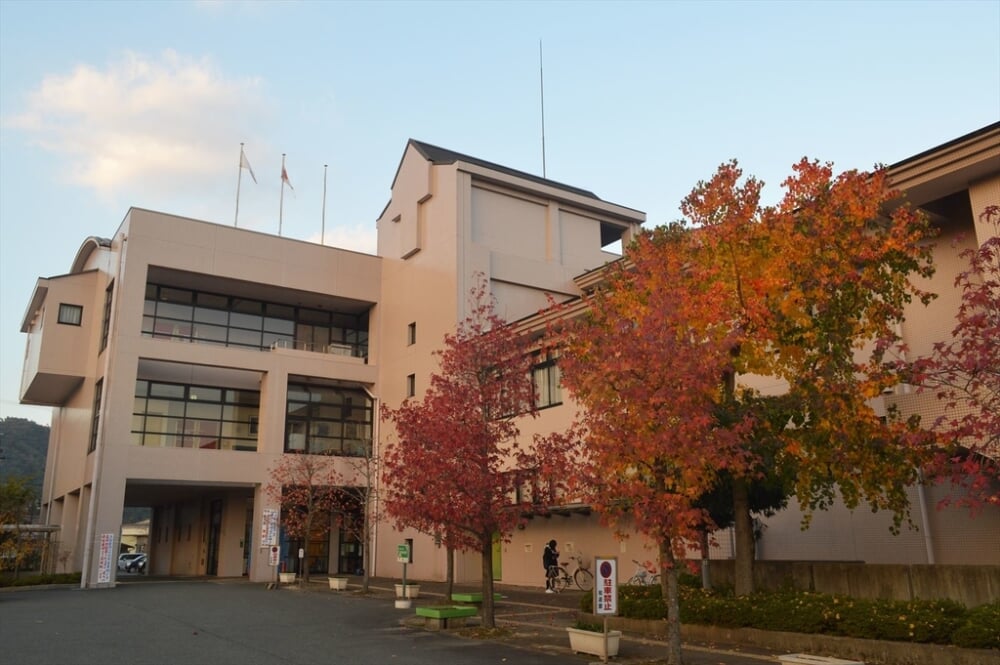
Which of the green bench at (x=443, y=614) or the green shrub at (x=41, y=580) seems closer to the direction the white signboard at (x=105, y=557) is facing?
the green bench

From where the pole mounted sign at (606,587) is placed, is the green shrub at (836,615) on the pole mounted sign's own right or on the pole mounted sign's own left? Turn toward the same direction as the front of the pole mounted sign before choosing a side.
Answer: on the pole mounted sign's own left

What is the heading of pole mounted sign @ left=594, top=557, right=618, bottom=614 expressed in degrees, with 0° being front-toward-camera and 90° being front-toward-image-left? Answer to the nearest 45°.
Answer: approximately 0°

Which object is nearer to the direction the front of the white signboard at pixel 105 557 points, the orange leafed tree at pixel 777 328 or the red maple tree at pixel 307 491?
the orange leafed tree

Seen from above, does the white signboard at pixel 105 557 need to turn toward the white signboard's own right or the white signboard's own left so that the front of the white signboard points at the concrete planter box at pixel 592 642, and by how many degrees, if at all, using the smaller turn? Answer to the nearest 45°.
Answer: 0° — it already faces it

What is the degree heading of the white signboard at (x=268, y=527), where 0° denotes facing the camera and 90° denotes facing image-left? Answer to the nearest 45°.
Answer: approximately 0°

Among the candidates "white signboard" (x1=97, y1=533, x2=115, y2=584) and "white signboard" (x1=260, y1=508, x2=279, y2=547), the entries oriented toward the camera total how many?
2

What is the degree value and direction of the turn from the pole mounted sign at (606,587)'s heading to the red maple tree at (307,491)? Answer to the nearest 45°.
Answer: approximately 135° to its right

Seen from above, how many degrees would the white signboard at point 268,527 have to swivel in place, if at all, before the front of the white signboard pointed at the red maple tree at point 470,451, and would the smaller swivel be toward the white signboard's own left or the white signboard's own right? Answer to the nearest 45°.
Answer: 0° — it already faces it
